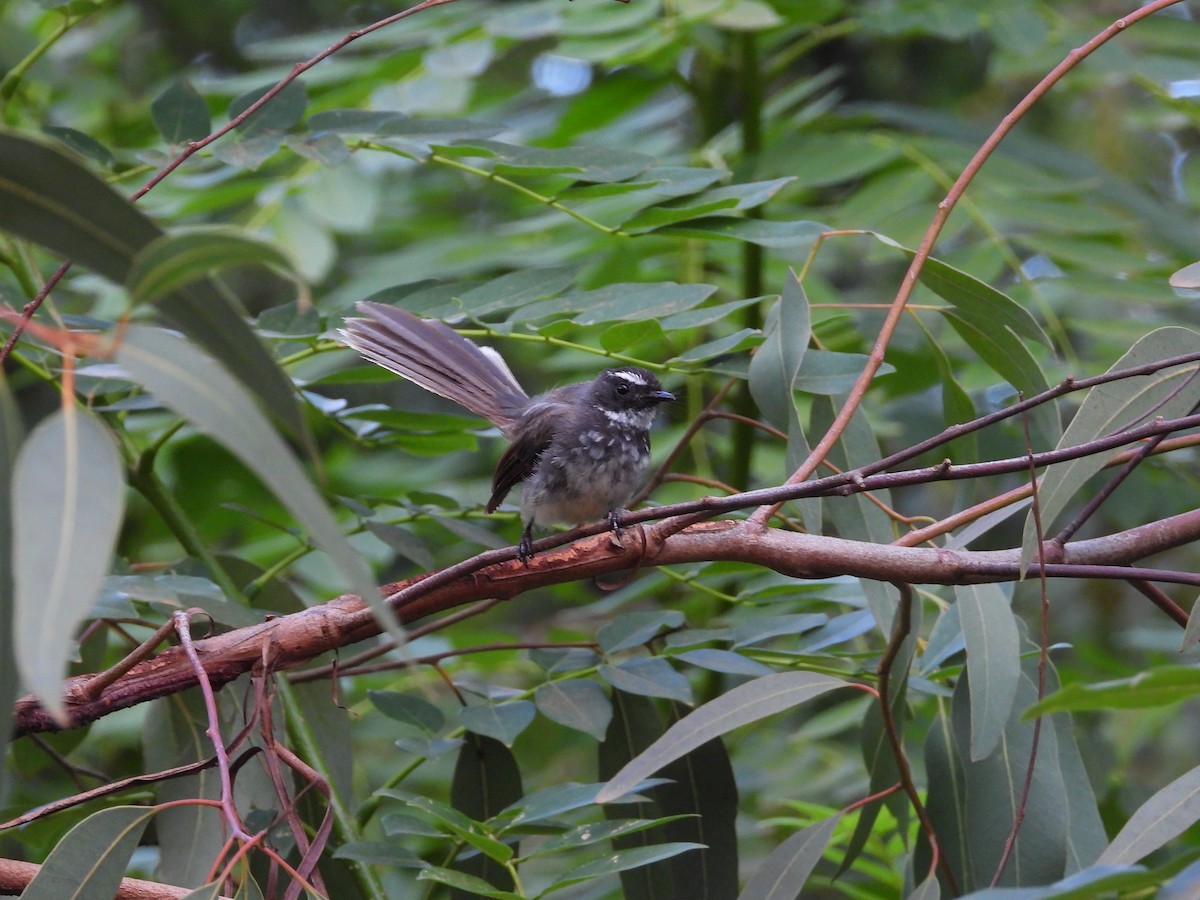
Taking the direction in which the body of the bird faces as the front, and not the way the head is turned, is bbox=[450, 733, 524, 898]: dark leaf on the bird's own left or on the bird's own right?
on the bird's own right

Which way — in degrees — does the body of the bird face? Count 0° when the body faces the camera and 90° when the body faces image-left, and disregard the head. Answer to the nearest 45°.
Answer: approximately 315°

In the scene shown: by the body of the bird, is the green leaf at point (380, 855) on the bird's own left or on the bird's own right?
on the bird's own right

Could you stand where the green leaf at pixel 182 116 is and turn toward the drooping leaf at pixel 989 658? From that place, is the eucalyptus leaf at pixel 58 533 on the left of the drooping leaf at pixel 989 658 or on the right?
right

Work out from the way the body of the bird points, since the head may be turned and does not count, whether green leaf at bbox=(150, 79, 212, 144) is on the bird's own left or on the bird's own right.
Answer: on the bird's own right

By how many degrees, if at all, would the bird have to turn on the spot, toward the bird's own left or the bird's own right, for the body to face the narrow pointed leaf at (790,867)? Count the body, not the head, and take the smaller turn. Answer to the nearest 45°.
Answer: approximately 45° to the bird's own right

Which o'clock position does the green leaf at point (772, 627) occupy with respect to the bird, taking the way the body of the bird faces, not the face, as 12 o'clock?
The green leaf is roughly at 10 o'clock from the bird.

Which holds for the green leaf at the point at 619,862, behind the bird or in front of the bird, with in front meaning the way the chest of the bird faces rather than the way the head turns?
in front

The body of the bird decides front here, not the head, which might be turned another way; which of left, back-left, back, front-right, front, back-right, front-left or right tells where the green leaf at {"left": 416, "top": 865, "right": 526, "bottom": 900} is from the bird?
front-right

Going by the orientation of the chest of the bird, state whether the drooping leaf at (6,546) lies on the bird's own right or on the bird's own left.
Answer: on the bird's own right

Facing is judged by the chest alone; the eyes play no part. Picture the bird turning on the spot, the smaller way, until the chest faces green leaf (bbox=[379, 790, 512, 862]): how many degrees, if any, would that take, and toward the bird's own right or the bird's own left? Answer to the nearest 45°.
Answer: approximately 45° to the bird's own right

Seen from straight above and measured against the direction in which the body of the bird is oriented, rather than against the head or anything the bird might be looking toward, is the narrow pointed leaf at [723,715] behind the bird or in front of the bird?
in front

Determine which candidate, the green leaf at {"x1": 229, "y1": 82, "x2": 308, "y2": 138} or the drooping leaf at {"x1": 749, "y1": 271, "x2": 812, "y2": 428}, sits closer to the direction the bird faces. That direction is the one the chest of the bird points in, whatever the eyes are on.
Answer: the drooping leaf
